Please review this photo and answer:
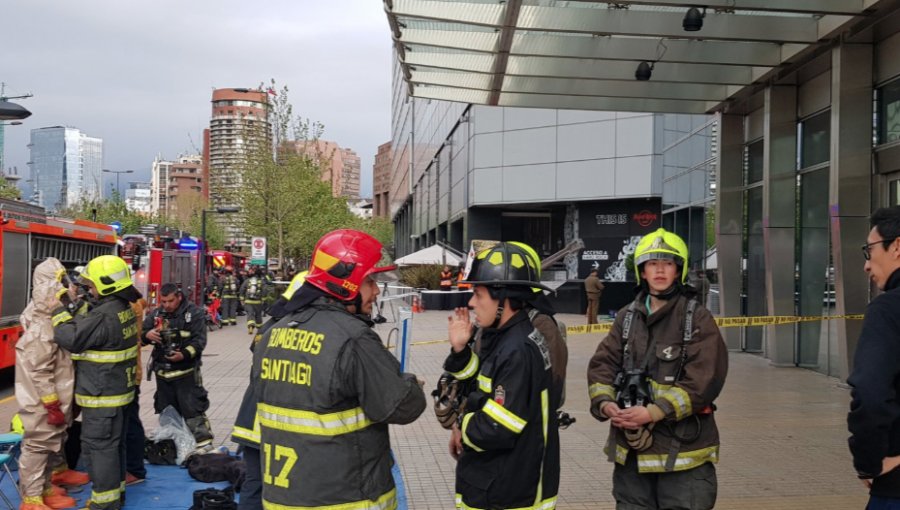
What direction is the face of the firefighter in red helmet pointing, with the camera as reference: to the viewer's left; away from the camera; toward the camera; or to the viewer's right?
to the viewer's right

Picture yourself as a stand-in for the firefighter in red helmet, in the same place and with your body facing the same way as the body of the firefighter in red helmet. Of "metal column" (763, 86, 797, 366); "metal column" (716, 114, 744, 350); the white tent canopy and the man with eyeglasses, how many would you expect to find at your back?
0

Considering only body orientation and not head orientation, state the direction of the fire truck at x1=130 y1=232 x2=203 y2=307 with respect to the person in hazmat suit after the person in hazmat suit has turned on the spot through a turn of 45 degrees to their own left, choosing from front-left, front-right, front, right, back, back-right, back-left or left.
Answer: front-left

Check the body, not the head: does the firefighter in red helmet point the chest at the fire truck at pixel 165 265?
no

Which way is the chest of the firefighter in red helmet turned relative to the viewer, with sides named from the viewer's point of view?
facing away from the viewer and to the right of the viewer

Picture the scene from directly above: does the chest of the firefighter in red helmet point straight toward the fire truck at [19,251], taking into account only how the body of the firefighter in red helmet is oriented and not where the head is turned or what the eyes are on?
no

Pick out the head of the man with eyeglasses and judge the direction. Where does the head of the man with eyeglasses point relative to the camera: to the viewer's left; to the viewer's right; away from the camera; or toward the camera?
to the viewer's left

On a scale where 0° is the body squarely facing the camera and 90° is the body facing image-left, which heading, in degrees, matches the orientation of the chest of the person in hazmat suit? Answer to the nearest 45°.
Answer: approximately 270°

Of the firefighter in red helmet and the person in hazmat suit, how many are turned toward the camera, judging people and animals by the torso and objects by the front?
0

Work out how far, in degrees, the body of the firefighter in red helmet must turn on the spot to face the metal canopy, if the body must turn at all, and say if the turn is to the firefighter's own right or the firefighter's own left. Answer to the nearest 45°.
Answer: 0° — they already face it

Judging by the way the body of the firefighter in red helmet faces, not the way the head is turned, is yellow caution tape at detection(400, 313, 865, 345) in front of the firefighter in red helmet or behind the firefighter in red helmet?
in front
